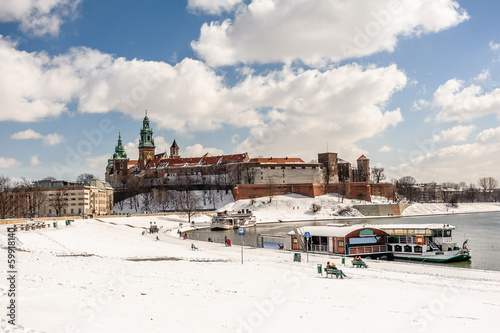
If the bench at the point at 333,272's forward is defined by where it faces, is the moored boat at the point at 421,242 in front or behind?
in front

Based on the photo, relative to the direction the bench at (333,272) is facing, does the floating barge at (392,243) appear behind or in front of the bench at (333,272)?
in front

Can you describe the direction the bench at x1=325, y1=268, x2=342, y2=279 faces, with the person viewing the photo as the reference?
facing away from the viewer and to the right of the viewer
